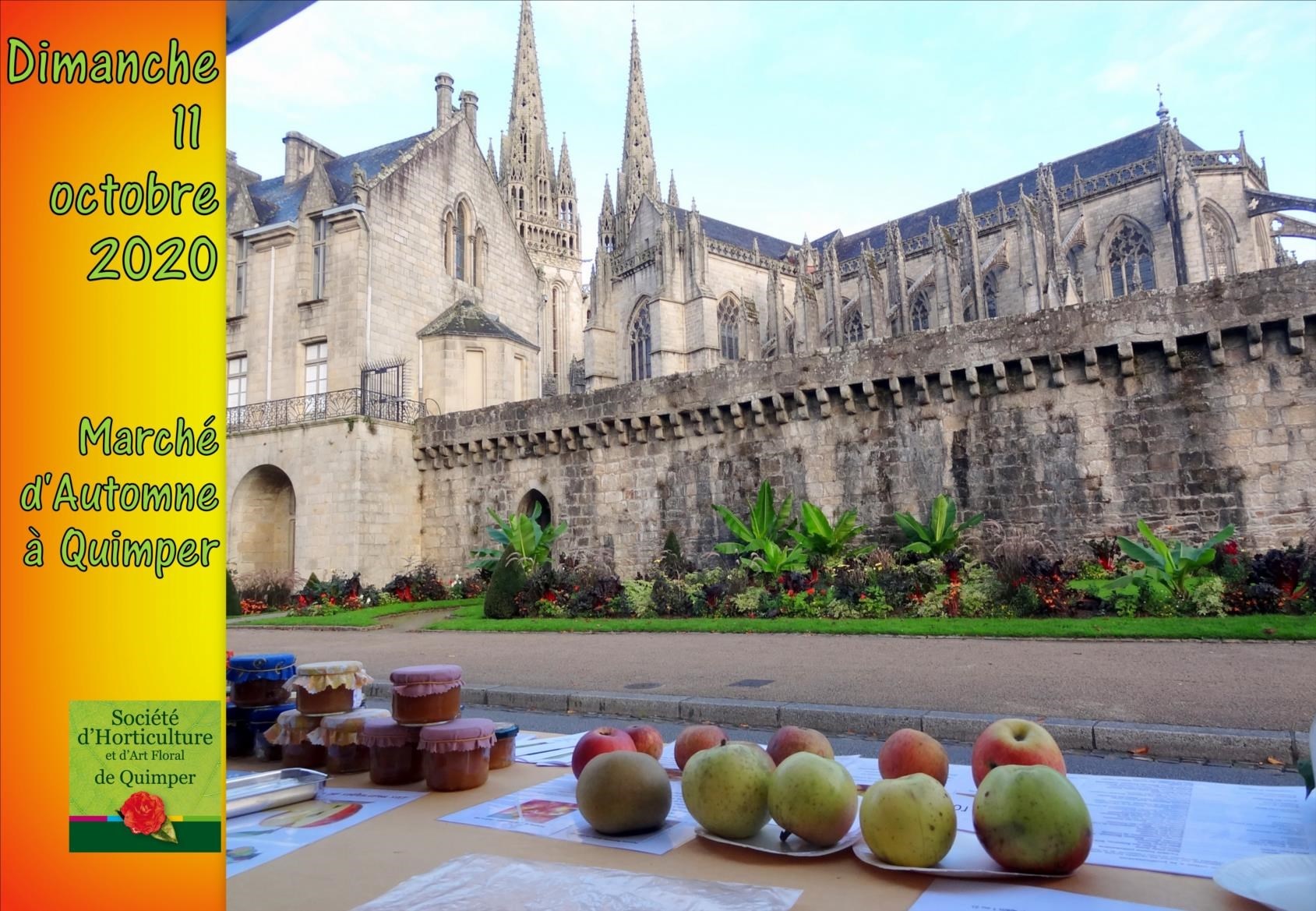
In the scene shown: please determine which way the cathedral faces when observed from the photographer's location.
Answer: facing away from the viewer and to the left of the viewer

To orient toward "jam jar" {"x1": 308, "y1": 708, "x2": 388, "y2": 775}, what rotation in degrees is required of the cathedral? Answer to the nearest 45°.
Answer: approximately 135° to its left
